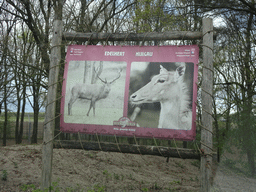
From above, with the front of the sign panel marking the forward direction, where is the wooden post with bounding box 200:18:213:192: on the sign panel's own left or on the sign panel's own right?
on the sign panel's own left

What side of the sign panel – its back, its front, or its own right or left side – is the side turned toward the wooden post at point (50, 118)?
right

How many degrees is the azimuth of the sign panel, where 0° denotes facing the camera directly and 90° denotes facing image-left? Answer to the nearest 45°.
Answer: approximately 0°
